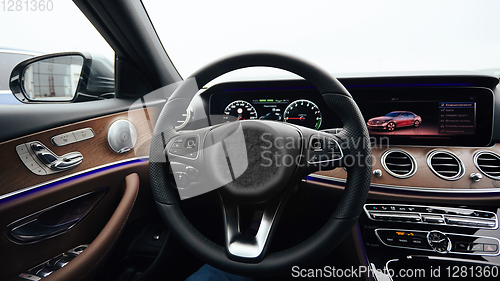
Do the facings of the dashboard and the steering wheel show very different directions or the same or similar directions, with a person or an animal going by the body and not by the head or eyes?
same or similar directions

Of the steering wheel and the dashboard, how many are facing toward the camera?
2

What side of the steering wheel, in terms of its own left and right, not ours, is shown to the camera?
front

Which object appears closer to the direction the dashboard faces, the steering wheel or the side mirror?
the steering wheel

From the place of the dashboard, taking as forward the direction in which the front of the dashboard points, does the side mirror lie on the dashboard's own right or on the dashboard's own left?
on the dashboard's own right

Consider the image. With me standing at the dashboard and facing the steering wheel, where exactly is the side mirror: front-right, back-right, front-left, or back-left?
front-right

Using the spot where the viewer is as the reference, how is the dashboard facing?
facing the viewer
